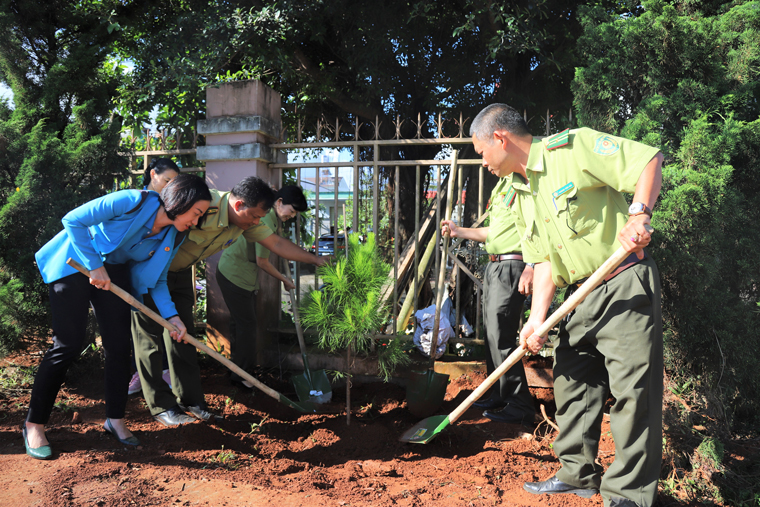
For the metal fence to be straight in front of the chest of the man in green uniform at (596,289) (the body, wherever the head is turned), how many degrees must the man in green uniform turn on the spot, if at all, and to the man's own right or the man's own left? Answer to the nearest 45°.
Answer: approximately 90° to the man's own right

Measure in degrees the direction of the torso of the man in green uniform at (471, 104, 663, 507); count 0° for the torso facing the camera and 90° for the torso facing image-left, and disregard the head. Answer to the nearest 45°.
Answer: approximately 45°

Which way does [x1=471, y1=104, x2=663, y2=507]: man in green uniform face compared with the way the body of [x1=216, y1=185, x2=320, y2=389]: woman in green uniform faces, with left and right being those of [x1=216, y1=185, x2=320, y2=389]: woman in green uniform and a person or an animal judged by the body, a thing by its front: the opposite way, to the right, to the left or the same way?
the opposite way

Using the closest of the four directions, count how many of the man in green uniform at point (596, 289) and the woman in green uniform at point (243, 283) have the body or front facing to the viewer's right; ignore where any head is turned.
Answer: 1

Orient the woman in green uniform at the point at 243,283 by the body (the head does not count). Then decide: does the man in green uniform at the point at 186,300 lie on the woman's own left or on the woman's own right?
on the woman's own right

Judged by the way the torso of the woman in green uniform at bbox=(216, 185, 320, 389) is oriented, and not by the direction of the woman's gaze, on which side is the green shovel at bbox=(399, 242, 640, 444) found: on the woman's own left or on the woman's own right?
on the woman's own right

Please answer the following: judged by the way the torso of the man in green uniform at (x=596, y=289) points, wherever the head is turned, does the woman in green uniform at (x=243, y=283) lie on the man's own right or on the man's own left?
on the man's own right

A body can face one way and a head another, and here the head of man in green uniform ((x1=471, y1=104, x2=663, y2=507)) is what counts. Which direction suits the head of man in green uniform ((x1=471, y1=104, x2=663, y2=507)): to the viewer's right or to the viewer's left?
to the viewer's left

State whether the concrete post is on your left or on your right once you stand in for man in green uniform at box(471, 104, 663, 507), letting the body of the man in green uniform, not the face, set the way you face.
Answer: on your right

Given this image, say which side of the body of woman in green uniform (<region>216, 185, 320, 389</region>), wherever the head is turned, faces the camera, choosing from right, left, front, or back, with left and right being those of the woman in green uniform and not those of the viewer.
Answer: right
